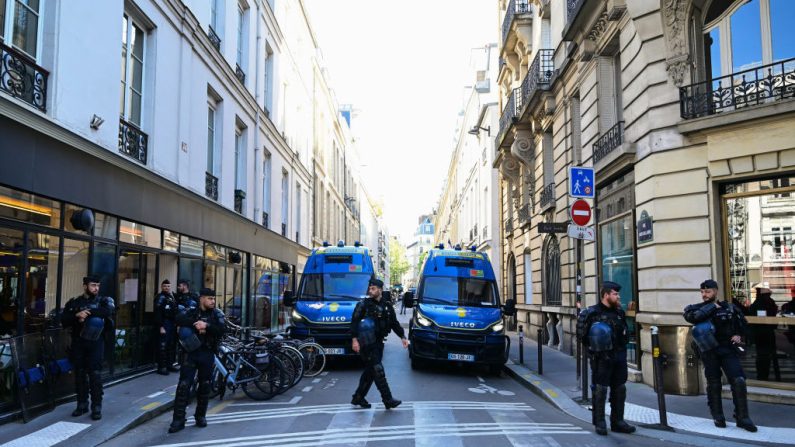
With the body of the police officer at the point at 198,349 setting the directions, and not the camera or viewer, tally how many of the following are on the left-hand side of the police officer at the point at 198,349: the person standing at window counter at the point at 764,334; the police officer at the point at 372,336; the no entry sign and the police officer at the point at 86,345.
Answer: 3

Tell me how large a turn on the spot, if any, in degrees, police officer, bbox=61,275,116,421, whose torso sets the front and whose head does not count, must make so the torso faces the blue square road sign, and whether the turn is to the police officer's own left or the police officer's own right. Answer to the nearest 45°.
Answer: approximately 90° to the police officer's own left

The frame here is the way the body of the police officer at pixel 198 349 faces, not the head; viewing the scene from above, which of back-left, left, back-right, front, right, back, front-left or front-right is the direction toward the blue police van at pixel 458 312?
back-left

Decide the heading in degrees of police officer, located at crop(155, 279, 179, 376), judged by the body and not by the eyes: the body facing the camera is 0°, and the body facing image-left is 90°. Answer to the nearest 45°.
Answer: approximately 315°

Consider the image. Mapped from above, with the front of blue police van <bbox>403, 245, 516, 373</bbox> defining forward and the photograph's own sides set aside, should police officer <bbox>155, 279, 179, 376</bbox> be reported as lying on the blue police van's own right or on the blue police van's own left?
on the blue police van's own right

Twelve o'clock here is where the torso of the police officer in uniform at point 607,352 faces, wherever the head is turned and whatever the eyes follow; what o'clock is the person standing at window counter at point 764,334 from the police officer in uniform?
The person standing at window counter is roughly at 9 o'clock from the police officer in uniform.

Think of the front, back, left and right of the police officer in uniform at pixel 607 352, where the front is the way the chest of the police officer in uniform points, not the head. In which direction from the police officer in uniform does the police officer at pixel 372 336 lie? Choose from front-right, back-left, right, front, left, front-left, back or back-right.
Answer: back-right

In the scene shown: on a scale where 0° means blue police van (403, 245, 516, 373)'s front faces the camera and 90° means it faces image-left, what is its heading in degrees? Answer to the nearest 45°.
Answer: approximately 0°
